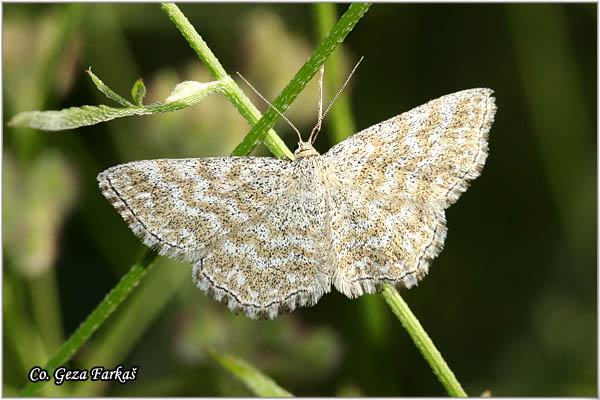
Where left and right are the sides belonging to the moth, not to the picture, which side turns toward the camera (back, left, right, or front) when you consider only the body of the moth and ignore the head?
back
